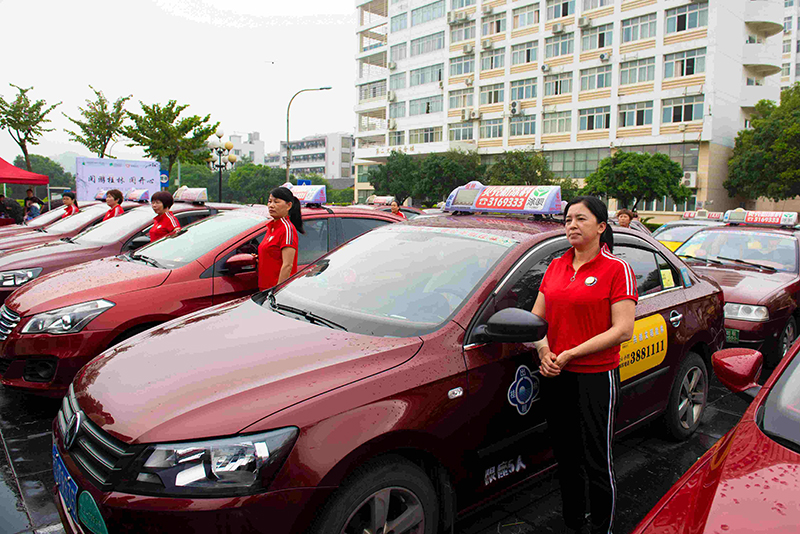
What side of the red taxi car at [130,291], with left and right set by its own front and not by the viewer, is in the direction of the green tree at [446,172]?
back

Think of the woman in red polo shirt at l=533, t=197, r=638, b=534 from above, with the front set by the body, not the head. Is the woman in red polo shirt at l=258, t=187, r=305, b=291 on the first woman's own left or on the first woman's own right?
on the first woman's own right

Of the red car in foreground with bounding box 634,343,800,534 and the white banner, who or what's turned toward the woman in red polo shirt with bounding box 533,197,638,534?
the white banner

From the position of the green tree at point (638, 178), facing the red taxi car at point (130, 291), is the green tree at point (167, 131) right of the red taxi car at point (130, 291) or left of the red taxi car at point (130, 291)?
right

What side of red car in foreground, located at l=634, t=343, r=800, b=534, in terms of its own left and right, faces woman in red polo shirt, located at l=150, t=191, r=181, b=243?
right

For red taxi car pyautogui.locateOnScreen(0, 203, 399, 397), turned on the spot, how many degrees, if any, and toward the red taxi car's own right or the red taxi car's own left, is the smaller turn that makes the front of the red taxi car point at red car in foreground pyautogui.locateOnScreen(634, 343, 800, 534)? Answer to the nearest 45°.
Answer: approximately 90° to the red taxi car's own left

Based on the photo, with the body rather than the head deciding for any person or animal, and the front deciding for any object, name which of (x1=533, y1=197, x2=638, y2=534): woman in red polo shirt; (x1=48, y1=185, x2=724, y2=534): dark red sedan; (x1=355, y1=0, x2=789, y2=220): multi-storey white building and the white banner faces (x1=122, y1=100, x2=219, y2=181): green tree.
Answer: the multi-storey white building

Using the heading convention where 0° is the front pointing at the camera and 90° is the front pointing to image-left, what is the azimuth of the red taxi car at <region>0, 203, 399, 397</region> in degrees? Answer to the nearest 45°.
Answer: approximately 45°

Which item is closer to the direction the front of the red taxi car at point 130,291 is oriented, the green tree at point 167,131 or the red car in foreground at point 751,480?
the red car in foreground
